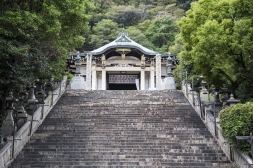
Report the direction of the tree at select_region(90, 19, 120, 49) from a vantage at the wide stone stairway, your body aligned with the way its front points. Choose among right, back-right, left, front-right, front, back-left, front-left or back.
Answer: back

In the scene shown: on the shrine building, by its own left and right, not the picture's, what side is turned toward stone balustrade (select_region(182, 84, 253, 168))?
front

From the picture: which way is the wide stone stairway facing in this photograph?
toward the camera

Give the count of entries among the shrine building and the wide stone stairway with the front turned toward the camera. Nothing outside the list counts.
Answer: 2

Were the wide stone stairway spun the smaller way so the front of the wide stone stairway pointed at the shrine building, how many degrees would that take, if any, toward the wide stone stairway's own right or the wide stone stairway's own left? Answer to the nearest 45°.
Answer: approximately 180°

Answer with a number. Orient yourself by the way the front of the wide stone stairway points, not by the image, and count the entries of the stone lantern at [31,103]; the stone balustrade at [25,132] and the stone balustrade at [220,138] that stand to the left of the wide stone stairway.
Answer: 1

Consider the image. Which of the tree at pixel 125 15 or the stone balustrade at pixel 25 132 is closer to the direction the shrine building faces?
the stone balustrade

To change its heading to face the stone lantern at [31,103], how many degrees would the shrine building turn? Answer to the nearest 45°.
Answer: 0° — it already faces it

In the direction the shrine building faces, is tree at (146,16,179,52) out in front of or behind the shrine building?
behind

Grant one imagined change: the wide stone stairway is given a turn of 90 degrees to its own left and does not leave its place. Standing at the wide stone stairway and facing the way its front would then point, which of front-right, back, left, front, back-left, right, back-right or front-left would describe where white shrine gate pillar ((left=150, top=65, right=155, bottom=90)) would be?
left

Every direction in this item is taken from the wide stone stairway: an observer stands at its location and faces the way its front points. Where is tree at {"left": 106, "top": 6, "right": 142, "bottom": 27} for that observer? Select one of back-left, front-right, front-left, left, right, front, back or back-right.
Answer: back

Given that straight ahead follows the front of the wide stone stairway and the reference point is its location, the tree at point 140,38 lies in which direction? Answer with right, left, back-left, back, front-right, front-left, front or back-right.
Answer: back
